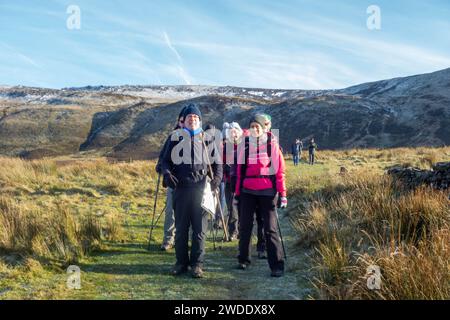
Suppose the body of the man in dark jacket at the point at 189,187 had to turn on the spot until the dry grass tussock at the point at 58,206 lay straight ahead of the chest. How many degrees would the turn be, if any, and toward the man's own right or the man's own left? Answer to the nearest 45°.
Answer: approximately 135° to the man's own right

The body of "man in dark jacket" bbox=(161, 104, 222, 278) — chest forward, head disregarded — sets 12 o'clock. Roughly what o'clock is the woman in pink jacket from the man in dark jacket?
The woman in pink jacket is roughly at 9 o'clock from the man in dark jacket.

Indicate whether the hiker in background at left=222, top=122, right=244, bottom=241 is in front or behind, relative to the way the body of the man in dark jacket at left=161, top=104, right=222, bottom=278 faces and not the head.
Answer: behind

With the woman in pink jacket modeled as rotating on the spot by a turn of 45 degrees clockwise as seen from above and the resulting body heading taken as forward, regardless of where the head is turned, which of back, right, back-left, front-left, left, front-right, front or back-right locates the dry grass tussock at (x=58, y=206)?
right

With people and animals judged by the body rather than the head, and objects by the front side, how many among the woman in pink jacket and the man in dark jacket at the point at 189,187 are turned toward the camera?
2

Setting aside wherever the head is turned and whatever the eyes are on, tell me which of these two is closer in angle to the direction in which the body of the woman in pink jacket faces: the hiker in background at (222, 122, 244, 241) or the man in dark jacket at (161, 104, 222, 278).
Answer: the man in dark jacket

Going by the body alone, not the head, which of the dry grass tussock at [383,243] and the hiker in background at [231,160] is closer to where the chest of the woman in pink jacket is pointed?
the dry grass tussock

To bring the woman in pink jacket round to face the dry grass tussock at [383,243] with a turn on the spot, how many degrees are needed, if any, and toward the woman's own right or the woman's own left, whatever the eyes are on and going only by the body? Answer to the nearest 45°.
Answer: approximately 90° to the woman's own left

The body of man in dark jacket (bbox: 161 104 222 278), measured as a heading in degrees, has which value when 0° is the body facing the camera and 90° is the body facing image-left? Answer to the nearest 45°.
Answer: approximately 0°

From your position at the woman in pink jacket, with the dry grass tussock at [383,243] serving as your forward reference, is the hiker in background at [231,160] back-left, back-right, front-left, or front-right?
back-left

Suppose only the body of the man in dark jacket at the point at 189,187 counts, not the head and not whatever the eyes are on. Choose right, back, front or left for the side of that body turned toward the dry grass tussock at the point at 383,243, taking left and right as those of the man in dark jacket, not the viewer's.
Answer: left

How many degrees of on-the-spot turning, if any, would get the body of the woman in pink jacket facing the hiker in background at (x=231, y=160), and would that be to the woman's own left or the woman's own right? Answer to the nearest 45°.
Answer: approximately 180°
